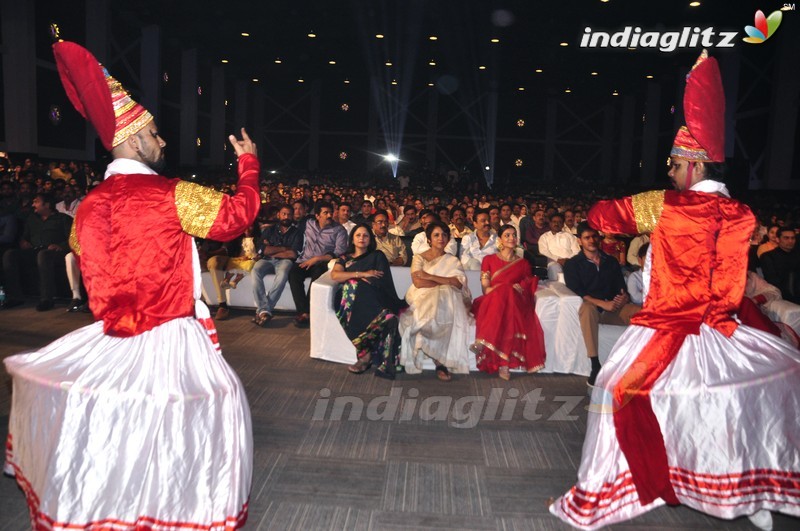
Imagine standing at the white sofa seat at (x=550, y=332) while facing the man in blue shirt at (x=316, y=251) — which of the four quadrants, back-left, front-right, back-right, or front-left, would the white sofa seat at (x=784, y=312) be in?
back-right

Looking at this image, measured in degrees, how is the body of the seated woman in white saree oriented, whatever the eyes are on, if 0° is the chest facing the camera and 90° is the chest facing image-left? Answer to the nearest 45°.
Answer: approximately 0°

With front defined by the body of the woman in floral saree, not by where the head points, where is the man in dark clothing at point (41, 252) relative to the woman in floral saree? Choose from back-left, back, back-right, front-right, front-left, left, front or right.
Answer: back-right

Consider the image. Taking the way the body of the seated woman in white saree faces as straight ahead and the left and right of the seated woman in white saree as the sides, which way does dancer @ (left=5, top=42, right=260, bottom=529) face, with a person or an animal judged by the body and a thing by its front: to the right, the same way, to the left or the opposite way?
the opposite way

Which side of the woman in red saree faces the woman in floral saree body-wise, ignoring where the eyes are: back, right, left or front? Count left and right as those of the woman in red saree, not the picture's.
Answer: right

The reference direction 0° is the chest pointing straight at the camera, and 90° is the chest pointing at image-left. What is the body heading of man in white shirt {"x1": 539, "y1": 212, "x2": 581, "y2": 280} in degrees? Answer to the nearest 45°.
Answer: approximately 0°

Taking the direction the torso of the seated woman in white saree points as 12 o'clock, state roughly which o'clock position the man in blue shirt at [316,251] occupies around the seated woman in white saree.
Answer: The man in blue shirt is roughly at 5 o'clock from the seated woman in white saree.

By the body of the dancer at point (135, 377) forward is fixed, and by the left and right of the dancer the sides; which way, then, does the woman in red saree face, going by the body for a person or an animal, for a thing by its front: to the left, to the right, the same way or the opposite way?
the opposite way
